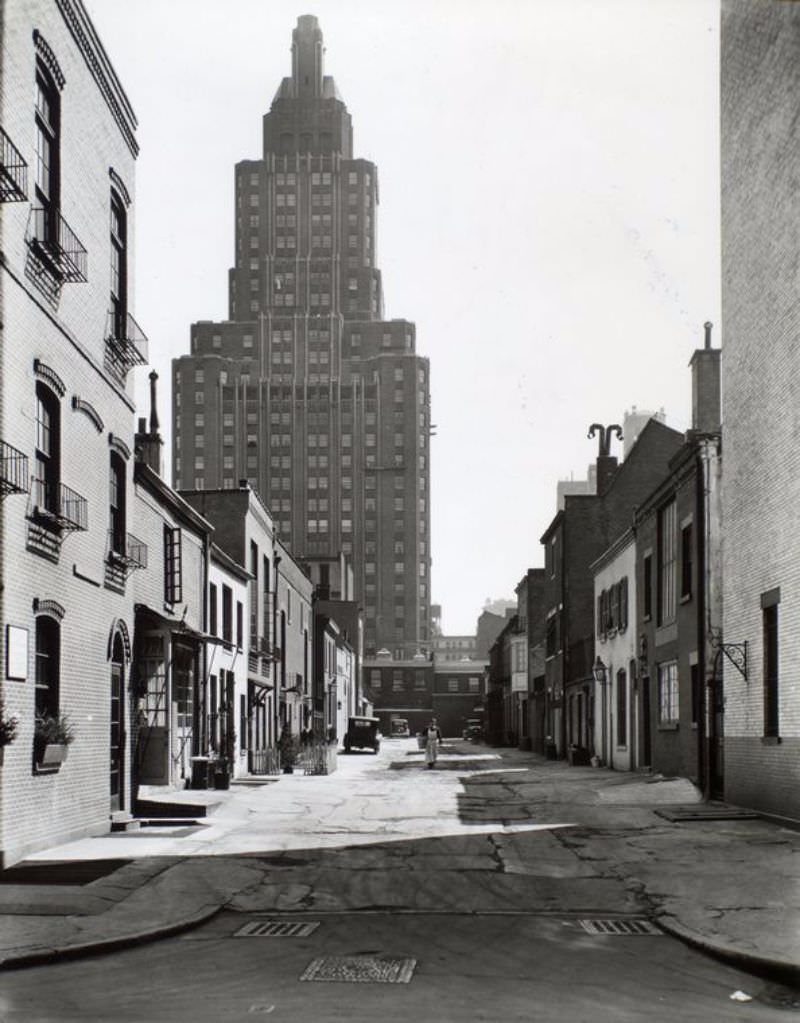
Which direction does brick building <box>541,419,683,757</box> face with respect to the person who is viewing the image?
facing to the left of the viewer

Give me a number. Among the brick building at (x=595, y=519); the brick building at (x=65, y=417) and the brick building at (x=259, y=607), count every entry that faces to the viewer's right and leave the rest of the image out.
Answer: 2

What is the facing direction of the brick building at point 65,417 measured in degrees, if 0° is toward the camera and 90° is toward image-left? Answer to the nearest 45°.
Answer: approximately 270°

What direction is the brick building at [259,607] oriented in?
to the viewer's right

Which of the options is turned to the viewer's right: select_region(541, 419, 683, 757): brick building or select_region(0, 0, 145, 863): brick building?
select_region(0, 0, 145, 863): brick building

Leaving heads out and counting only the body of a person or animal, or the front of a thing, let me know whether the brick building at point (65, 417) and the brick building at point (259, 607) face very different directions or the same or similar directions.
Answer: same or similar directions

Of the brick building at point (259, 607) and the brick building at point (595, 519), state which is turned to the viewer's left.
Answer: the brick building at point (595, 519)

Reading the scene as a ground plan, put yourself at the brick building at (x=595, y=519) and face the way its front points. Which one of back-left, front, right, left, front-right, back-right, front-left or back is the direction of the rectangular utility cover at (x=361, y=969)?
left

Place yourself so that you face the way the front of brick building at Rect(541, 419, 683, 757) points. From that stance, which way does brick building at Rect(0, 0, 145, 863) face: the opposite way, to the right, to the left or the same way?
the opposite way
